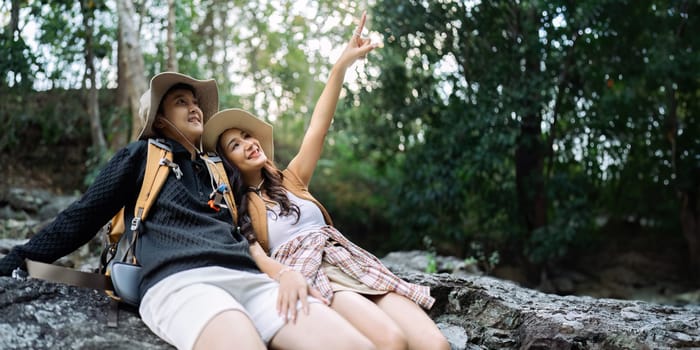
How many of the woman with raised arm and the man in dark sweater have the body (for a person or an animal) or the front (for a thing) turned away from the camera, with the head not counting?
0

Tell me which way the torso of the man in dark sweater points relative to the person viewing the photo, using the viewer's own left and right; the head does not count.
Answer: facing the viewer and to the right of the viewer

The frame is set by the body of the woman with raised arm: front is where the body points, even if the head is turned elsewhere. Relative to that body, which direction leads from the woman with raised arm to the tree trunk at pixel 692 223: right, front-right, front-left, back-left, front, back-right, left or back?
left

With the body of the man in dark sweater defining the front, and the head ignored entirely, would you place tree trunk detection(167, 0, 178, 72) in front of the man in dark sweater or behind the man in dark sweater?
behind

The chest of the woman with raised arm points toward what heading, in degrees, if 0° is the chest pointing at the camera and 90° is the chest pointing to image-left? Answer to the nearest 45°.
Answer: approximately 315°

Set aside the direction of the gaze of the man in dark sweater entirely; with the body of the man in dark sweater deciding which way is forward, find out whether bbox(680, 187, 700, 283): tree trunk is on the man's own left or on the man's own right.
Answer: on the man's own left

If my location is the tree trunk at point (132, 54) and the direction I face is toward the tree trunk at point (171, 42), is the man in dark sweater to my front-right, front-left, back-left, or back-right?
back-right
